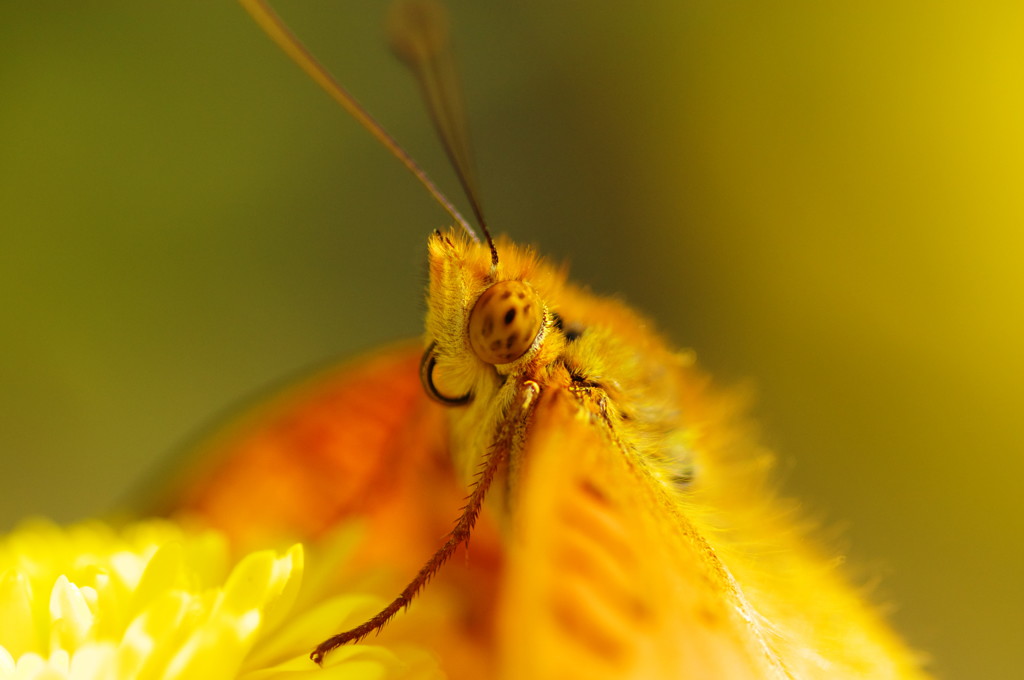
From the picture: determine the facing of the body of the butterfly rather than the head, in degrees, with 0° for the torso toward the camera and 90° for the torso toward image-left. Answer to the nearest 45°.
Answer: approximately 45°
